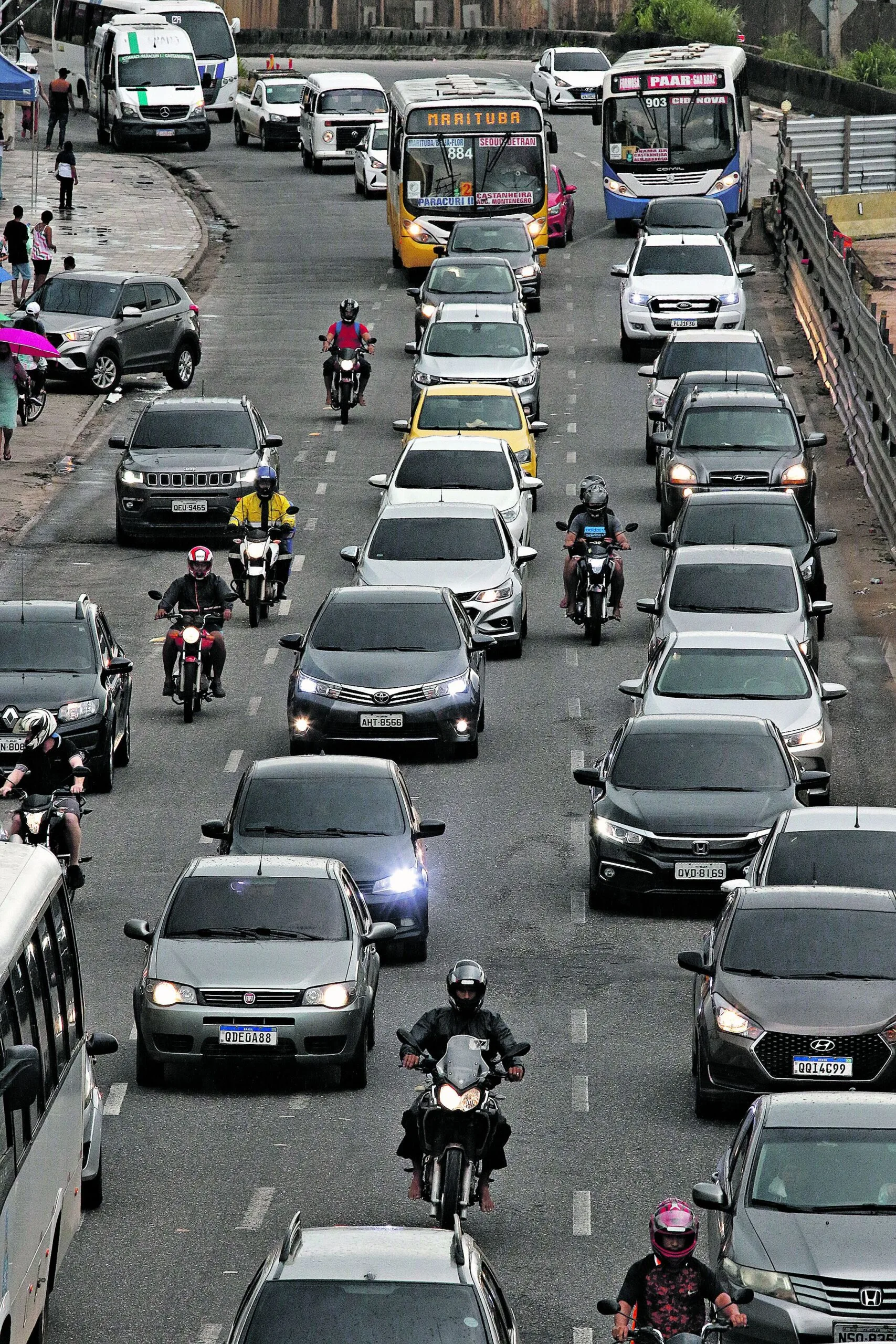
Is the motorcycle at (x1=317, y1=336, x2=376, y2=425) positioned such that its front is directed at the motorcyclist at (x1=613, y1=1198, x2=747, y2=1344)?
yes

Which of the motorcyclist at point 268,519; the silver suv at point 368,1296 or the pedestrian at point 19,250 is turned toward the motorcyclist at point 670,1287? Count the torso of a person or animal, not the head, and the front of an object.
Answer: the motorcyclist at point 268,519

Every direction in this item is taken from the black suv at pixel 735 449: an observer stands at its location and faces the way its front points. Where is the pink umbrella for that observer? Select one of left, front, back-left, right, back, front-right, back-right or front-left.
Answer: right

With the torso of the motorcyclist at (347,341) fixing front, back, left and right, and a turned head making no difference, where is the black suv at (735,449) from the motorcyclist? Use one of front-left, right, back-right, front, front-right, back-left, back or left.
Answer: front-left

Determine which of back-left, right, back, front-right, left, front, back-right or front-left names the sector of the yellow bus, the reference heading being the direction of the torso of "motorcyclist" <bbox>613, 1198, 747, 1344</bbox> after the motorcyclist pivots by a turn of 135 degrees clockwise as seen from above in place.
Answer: front-right

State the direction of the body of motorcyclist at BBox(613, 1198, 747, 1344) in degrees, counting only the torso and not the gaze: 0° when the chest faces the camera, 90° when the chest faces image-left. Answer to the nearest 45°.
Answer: approximately 0°

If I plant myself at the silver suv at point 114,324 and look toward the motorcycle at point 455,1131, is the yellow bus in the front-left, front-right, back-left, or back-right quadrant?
back-left

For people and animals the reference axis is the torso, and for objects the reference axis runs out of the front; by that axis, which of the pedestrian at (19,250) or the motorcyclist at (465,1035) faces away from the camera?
the pedestrian

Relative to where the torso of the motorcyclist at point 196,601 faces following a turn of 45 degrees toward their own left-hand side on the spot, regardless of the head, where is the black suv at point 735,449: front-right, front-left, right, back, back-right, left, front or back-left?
left
